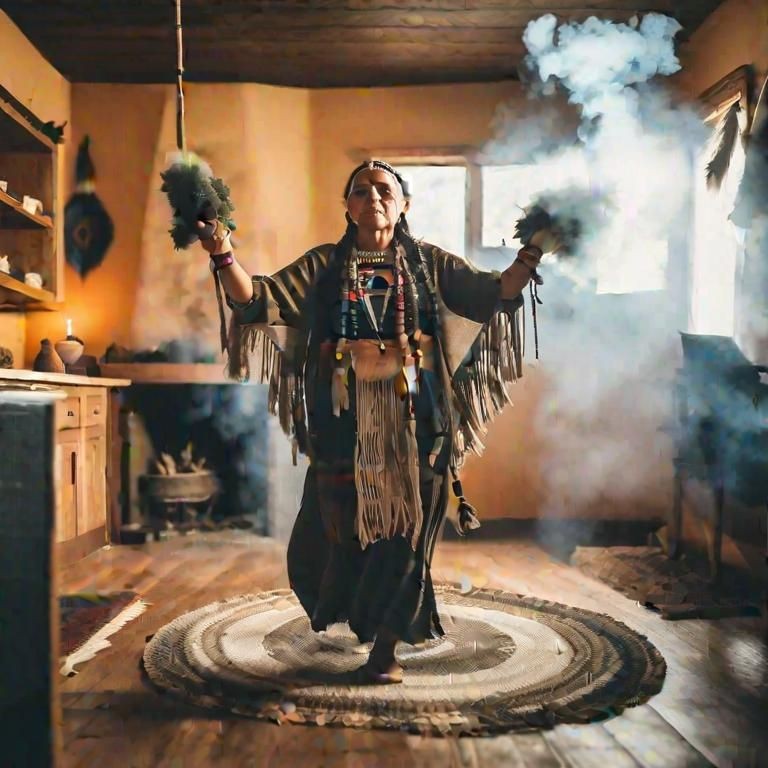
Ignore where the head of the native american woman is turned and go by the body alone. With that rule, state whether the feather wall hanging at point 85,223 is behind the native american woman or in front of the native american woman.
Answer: behind

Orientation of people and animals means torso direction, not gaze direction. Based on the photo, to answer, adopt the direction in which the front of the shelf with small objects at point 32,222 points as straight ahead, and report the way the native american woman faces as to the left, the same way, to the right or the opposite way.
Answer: to the right

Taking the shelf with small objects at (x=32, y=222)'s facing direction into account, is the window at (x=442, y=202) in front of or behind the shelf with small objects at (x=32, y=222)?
in front

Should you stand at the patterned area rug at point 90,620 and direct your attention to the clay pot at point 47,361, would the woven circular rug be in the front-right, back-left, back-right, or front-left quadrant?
back-right

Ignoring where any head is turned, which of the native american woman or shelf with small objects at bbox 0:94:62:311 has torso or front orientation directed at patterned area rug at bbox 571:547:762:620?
the shelf with small objects

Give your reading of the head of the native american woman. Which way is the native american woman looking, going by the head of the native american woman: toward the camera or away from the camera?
toward the camera

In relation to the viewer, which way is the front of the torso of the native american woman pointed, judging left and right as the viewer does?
facing the viewer

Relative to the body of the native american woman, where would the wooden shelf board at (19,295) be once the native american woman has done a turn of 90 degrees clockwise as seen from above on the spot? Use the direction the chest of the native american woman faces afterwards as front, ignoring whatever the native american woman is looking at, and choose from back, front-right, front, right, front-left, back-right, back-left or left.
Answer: front-right

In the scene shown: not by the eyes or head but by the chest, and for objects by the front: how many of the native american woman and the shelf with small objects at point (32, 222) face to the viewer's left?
0

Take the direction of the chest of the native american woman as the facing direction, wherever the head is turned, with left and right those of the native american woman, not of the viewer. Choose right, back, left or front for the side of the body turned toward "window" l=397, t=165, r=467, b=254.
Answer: back

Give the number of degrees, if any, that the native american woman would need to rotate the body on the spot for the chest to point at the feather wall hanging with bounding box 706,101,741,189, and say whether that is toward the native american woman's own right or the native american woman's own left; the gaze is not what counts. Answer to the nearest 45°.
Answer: approximately 135° to the native american woman's own left

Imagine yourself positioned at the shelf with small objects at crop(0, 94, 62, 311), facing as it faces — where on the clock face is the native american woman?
The native american woman is roughly at 1 o'clock from the shelf with small objects.
